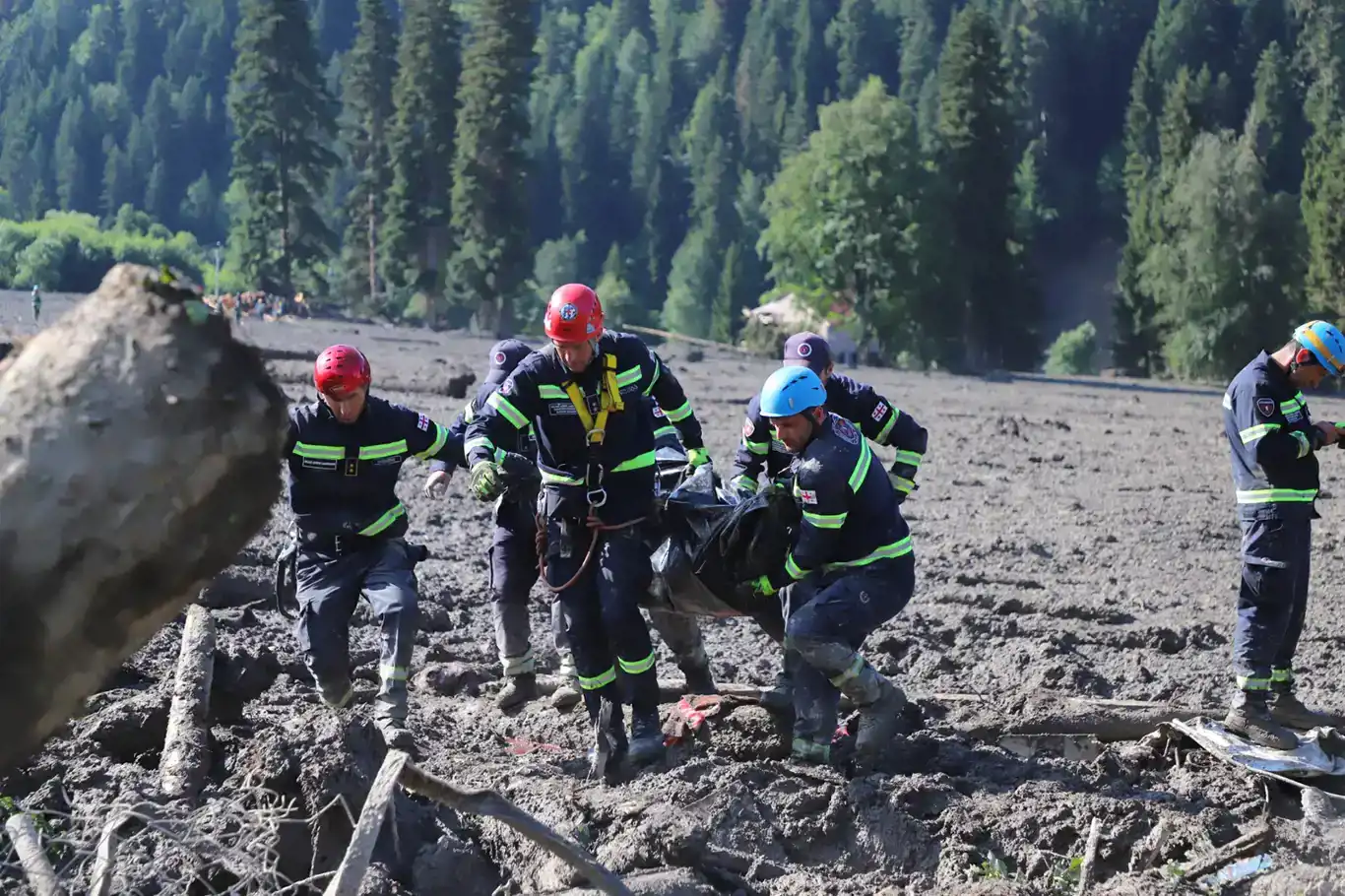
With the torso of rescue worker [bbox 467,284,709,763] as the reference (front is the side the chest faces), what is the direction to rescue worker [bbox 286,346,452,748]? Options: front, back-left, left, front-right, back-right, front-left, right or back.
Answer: right

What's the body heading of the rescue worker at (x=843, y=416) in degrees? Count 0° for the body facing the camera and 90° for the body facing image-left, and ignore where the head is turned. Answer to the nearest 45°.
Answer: approximately 45°

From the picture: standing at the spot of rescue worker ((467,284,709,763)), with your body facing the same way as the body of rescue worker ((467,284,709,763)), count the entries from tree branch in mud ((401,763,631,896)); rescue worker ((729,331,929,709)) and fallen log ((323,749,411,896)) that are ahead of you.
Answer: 2

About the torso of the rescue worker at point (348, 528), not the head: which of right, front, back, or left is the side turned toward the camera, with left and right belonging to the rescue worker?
front

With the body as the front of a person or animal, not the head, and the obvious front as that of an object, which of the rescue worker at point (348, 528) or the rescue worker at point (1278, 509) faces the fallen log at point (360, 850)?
the rescue worker at point (348, 528)

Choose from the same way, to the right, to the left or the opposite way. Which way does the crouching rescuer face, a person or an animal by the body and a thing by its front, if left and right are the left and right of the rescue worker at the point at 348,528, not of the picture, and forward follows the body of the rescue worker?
to the right

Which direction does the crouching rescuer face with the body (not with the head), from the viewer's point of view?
to the viewer's left

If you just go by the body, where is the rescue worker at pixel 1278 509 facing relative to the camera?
to the viewer's right

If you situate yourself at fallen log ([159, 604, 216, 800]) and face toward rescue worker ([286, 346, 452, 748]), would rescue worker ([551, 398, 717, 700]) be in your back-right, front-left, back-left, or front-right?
front-right

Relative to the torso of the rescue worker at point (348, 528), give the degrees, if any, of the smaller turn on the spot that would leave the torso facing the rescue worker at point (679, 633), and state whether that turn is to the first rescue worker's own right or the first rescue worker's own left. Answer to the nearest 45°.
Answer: approximately 90° to the first rescue worker's own left

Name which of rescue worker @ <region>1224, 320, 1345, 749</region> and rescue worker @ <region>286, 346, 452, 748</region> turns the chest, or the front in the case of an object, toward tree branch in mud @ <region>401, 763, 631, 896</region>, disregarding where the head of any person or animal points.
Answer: rescue worker @ <region>286, 346, 452, 748</region>

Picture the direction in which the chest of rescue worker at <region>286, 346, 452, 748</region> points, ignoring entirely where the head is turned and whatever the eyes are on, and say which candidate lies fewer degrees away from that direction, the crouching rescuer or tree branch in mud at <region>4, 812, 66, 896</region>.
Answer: the tree branch in mud

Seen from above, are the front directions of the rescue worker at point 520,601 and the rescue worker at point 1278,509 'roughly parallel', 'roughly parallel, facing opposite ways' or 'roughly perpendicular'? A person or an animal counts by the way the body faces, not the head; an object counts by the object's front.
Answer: roughly perpendicular

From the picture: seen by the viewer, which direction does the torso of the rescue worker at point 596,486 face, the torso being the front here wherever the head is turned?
toward the camera

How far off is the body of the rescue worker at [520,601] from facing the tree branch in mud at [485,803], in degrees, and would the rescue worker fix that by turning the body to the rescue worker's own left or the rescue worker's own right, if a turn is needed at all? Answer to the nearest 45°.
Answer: approximately 45° to the rescue worker's own left

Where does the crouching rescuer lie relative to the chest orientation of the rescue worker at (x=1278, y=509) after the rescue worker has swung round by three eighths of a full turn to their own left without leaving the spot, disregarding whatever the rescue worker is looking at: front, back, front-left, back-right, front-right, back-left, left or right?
left

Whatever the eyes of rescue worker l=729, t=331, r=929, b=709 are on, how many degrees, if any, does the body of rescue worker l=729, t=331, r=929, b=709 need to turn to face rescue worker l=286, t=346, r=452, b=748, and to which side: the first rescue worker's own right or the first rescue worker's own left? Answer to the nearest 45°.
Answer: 0° — they already face them
